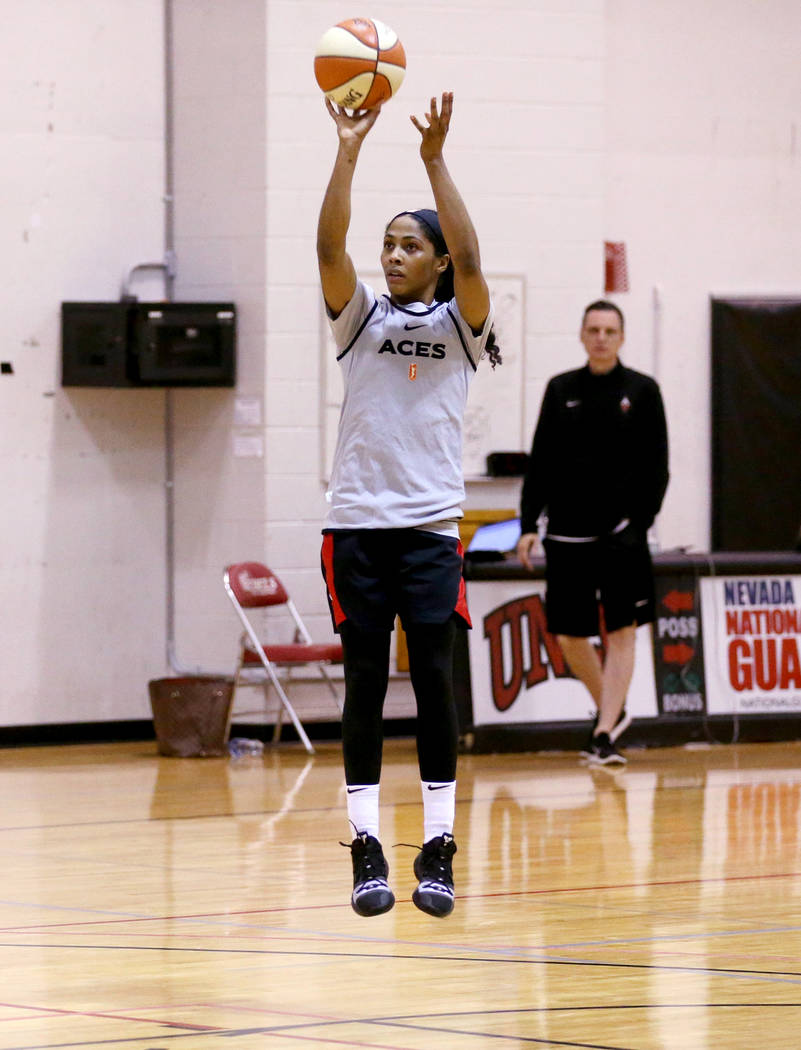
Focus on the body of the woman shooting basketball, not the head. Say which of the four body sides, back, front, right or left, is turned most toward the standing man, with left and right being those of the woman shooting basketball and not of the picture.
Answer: back

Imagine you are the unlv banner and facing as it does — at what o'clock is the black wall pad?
The black wall pad is roughly at 7 o'clock from the unlv banner.

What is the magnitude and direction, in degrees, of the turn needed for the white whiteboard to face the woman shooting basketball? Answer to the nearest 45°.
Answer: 0° — it already faces them

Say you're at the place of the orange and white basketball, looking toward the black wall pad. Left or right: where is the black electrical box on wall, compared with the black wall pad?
left

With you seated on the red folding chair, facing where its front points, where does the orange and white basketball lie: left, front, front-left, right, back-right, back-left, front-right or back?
front-right

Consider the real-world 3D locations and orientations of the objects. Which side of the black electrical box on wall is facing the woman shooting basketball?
front

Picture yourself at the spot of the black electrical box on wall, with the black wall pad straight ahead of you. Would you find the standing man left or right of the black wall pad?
right
